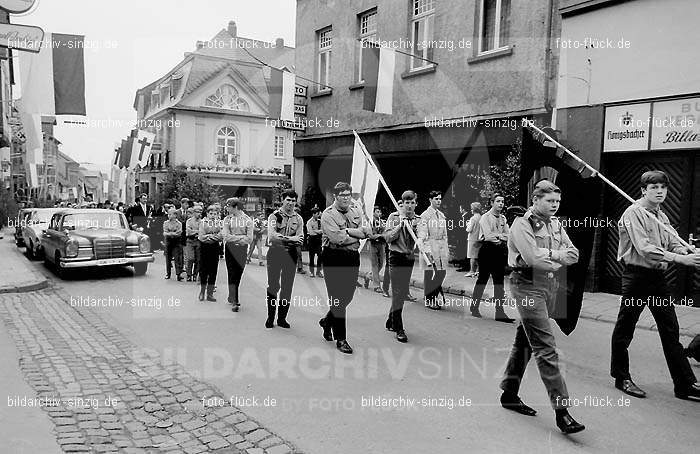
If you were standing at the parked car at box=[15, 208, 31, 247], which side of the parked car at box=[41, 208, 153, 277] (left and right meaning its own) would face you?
back

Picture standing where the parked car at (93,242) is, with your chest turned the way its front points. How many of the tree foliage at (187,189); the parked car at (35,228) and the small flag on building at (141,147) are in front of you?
0

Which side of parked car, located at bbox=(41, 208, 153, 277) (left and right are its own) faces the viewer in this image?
front

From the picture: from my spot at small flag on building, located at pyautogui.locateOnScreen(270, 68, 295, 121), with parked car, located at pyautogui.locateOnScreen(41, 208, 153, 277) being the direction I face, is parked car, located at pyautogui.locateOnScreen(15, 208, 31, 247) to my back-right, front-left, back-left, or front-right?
front-right

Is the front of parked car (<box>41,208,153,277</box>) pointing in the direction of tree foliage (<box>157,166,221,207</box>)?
no

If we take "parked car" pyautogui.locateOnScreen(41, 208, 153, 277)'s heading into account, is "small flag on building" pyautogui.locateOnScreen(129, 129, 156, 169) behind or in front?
behind

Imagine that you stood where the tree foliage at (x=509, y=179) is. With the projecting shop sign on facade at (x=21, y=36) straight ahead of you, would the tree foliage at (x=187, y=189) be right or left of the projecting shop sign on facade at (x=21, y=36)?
right

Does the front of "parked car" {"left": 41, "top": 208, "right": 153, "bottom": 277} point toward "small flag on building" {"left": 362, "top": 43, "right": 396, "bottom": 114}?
no

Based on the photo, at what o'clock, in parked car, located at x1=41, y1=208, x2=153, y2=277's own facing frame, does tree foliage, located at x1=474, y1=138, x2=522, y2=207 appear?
The tree foliage is roughly at 10 o'clock from the parked car.

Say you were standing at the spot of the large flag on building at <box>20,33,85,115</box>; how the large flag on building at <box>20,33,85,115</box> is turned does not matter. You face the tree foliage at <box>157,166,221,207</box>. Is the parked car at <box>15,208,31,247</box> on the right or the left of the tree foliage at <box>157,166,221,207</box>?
left

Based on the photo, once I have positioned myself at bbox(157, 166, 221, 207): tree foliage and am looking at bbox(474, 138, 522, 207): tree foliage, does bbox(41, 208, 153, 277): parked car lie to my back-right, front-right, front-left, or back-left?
front-right
